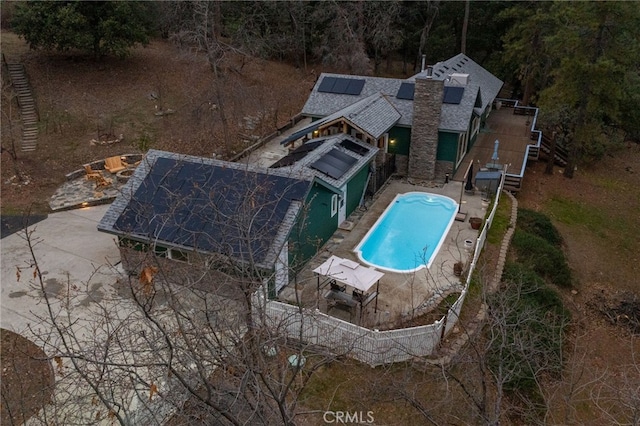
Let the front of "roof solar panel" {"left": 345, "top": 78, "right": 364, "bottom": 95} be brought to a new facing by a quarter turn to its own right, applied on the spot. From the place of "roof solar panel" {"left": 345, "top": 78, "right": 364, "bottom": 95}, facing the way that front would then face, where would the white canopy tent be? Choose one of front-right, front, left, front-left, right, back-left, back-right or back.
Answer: left

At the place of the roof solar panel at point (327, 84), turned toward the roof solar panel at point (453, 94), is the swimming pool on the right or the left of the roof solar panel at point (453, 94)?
right

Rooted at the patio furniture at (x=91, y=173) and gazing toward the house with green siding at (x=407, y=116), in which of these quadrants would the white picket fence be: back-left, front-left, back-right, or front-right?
front-right

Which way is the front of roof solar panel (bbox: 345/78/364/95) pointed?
toward the camera

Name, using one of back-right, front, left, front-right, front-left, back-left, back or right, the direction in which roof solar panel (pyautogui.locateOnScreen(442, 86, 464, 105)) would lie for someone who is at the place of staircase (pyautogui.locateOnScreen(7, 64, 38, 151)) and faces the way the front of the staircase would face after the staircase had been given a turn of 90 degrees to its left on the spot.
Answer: front-right

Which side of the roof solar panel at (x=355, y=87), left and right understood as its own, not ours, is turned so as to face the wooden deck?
left

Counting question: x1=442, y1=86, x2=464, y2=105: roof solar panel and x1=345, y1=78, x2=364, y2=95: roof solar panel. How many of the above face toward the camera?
2

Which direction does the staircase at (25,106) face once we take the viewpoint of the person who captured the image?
facing the viewer

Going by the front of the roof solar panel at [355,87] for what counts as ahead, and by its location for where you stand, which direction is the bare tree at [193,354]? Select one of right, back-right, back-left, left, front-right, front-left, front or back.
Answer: front

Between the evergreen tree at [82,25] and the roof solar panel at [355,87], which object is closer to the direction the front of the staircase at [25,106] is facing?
the roof solar panel

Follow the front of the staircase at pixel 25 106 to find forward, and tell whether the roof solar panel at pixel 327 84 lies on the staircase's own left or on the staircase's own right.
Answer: on the staircase's own left

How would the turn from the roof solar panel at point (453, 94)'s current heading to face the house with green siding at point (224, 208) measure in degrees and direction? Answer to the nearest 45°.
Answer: approximately 45° to its right

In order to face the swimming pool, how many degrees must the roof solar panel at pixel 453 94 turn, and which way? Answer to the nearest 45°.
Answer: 0° — it already faces it

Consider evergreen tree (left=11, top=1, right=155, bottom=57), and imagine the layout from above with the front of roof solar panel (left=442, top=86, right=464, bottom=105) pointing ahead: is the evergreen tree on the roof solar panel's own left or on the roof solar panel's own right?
on the roof solar panel's own right
